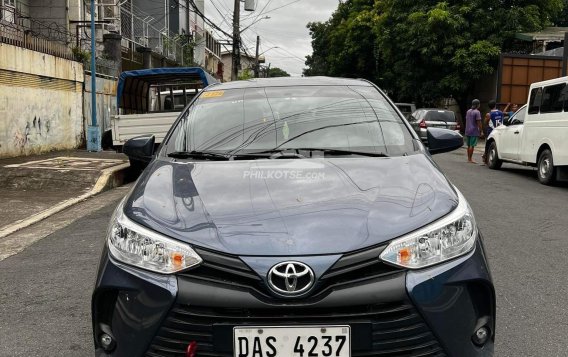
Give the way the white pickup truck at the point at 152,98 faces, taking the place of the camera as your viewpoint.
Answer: facing away from the viewer and to the right of the viewer

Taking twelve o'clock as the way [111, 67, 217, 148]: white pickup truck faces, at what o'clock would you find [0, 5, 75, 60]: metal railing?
The metal railing is roughly at 9 o'clock from the white pickup truck.

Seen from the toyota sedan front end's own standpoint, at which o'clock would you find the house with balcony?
The house with balcony is roughly at 5 o'clock from the toyota sedan front end.

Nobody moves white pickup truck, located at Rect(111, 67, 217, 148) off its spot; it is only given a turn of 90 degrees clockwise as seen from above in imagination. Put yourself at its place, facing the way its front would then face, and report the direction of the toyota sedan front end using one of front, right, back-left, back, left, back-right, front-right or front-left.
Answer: front-right

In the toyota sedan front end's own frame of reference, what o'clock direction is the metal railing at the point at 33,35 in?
The metal railing is roughly at 5 o'clock from the toyota sedan front end.

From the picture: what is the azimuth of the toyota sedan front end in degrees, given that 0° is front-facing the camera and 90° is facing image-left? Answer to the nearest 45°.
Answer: approximately 0°

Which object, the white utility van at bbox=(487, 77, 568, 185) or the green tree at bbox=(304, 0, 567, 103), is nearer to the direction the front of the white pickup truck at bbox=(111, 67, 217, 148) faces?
the green tree
